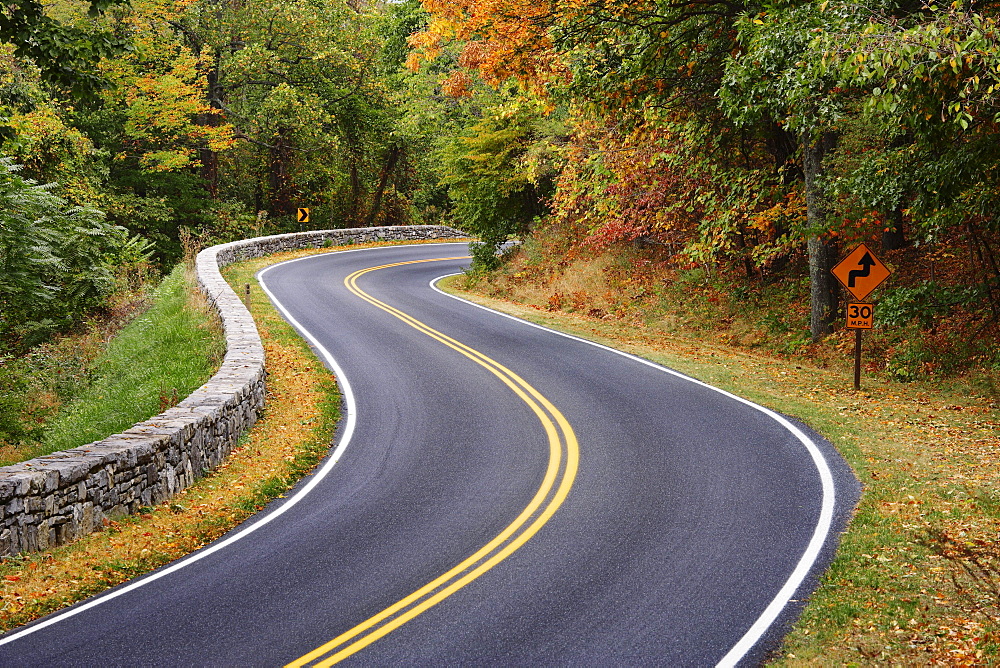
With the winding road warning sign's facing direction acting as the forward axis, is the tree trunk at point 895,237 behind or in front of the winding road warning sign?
behind

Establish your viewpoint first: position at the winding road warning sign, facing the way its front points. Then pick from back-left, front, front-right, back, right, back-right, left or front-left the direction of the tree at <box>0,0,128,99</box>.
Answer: front-right

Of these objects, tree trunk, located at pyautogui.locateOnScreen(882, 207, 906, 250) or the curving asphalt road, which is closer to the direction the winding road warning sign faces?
the curving asphalt road

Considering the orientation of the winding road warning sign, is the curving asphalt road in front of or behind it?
in front

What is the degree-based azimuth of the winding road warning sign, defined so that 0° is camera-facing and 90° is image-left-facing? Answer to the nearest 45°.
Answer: approximately 0°

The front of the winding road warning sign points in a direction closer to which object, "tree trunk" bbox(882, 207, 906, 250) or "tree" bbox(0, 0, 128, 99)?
the tree
